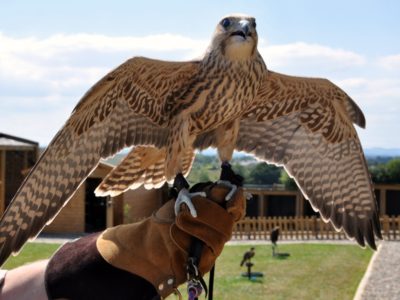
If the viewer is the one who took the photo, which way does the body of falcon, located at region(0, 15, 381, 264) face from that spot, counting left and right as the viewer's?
facing the viewer and to the right of the viewer

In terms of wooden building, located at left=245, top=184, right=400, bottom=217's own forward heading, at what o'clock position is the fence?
The fence is roughly at 12 o'clock from the wooden building.

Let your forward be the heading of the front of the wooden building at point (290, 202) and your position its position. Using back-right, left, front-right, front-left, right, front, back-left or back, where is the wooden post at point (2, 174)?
front-right

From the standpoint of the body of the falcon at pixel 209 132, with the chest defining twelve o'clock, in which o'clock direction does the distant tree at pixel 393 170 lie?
The distant tree is roughly at 8 o'clock from the falcon.

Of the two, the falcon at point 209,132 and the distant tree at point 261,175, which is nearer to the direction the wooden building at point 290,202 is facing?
the falcon

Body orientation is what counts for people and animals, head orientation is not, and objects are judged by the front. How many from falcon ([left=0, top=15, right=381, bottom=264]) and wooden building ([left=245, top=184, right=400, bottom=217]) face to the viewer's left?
0

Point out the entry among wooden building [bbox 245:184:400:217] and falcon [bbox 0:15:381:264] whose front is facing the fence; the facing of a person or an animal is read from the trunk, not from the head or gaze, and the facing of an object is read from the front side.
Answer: the wooden building

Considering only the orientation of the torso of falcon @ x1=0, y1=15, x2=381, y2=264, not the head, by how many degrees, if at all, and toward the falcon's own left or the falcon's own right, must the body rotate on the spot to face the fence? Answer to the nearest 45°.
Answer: approximately 135° to the falcon's own left

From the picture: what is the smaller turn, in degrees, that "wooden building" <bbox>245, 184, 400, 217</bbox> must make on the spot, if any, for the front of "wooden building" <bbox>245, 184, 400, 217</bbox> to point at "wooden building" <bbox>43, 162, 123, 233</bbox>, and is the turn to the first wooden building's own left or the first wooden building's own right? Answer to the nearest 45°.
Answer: approximately 45° to the first wooden building's own right

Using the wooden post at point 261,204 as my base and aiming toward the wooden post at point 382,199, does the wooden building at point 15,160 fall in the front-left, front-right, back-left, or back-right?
back-right

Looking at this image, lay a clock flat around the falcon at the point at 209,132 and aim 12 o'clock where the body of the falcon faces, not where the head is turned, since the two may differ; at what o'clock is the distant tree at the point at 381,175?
The distant tree is roughly at 8 o'clock from the falcon.

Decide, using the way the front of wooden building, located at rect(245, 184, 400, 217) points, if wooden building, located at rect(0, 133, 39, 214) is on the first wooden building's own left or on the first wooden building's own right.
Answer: on the first wooden building's own right

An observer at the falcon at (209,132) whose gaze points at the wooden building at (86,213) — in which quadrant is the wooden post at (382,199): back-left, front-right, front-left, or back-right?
front-right

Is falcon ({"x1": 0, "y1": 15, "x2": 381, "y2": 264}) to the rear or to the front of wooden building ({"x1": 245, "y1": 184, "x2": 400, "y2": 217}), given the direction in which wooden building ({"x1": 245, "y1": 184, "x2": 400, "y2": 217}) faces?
to the front

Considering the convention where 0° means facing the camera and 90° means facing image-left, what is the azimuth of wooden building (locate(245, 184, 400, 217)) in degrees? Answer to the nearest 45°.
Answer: approximately 0°
